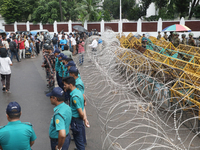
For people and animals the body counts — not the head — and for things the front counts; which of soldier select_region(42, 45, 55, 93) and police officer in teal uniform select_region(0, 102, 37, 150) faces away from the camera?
the police officer in teal uniform

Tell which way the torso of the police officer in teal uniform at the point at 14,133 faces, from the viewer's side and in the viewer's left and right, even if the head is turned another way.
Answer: facing away from the viewer
